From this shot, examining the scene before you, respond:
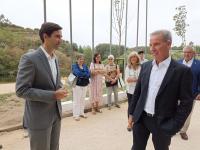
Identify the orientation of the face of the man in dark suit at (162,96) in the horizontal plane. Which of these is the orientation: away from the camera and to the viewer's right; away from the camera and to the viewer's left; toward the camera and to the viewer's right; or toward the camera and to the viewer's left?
toward the camera and to the viewer's left

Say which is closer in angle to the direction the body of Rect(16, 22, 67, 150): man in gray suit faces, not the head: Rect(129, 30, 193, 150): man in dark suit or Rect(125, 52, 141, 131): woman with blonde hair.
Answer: the man in dark suit

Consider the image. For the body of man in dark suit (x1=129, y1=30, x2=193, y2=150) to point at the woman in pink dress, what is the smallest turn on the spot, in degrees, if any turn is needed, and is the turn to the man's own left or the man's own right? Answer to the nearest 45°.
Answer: approximately 135° to the man's own right

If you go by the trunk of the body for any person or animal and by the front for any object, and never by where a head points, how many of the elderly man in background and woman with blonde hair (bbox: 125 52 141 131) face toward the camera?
2

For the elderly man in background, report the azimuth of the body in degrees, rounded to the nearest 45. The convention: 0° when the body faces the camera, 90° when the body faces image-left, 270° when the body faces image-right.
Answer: approximately 0°

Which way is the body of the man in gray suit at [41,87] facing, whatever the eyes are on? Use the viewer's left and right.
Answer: facing the viewer and to the right of the viewer

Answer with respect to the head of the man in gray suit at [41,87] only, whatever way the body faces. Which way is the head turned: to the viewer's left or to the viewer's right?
to the viewer's right

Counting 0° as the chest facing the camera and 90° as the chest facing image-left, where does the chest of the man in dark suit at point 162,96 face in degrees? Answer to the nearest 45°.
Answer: approximately 45°

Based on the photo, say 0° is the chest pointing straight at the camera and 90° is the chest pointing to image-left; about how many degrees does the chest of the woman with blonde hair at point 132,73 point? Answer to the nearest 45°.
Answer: approximately 0°

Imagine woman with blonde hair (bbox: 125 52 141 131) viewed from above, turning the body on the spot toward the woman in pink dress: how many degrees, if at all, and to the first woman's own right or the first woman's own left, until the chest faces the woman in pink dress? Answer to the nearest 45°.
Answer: approximately 135° to the first woman's own right
